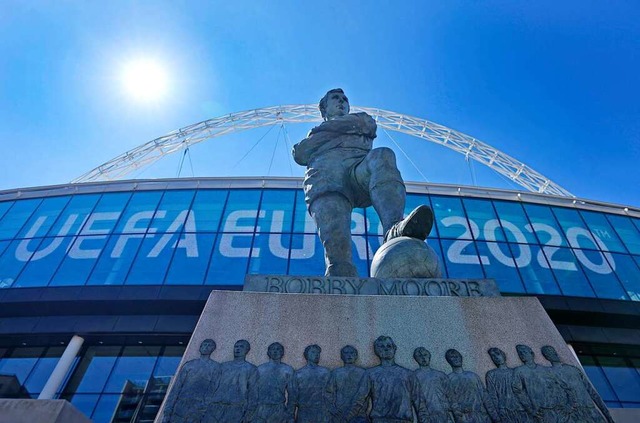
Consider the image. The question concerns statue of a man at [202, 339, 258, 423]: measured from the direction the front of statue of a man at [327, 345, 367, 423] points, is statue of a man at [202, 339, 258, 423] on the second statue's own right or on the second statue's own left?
on the second statue's own right

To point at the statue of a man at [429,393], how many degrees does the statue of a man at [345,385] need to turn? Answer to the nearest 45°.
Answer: approximately 90° to its left

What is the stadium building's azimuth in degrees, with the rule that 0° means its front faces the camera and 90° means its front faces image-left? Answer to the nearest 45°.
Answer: approximately 0°

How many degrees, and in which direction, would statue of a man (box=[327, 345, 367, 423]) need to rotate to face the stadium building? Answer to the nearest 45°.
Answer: approximately 135° to its right
